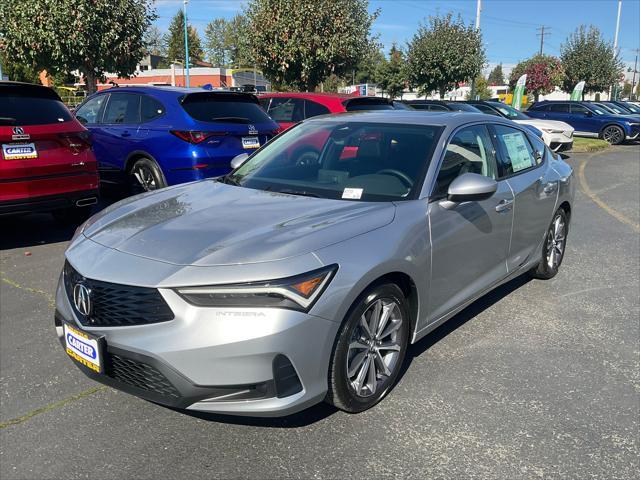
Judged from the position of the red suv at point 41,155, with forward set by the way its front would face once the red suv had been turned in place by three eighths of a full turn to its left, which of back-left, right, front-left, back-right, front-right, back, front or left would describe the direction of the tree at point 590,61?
back

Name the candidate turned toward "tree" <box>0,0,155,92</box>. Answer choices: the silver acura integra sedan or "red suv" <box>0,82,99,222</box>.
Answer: the red suv

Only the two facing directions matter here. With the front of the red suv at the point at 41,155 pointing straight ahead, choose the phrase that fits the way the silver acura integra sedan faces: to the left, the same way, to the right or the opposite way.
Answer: to the left

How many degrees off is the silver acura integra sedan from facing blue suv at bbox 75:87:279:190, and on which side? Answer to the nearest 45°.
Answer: approximately 135° to its right

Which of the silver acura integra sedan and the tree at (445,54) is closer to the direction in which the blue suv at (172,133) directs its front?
the tree

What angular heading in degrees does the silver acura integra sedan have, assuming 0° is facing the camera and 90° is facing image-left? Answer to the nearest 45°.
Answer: approximately 45°

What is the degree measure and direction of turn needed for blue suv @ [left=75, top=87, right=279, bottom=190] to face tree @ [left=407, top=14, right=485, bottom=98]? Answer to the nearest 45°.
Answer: approximately 90° to its right

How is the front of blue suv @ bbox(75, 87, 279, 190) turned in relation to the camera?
facing away from the viewer and to the left of the viewer

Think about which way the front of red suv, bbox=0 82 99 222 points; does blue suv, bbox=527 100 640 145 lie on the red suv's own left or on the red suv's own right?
on the red suv's own right

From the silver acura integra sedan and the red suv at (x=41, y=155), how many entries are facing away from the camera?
1

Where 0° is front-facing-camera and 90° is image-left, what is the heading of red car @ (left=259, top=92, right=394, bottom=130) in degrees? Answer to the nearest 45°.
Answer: approximately 135°

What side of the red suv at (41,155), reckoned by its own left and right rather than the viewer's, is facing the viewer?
back

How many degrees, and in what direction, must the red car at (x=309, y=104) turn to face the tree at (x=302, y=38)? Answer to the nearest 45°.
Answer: approximately 45° to its right

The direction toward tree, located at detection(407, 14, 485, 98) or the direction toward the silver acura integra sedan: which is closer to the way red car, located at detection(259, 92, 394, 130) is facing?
the tree

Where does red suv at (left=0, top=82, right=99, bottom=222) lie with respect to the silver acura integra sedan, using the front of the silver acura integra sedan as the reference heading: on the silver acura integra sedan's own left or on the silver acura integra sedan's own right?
on the silver acura integra sedan's own right
